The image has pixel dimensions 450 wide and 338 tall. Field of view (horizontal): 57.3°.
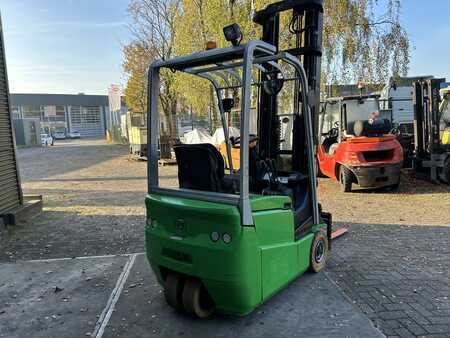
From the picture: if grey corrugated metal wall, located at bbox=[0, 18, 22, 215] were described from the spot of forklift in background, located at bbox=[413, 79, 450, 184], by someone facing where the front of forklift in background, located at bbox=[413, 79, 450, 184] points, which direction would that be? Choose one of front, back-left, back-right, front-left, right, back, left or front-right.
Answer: front

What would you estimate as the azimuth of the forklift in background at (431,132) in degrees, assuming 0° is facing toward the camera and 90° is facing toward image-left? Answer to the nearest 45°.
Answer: approximately 45°

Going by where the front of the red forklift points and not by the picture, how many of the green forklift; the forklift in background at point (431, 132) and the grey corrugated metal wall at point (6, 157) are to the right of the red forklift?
1

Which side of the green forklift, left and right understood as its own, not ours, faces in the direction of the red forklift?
front

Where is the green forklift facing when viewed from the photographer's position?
facing away from the viewer and to the right of the viewer

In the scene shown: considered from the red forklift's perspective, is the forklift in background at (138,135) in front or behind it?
in front

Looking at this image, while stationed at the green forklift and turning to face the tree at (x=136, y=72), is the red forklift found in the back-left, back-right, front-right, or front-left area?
front-right

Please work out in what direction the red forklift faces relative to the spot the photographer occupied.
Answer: facing away from the viewer and to the left of the viewer

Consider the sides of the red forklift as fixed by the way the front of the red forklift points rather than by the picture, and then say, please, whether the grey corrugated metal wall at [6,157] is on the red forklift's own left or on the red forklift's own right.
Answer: on the red forklift's own left

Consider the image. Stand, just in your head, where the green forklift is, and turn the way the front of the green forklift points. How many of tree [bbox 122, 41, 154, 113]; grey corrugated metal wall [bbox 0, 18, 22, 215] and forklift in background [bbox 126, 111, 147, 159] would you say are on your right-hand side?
0

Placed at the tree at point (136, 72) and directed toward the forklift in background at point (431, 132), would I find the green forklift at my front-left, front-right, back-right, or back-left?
front-right

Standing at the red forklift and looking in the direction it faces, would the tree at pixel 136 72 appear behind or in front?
in front

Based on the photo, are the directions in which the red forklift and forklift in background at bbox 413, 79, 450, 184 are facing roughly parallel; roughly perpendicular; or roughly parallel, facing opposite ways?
roughly perpendicular

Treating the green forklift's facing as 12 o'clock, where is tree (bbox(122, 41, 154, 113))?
The tree is roughly at 10 o'clock from the green forklift.

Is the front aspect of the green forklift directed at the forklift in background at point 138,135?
no

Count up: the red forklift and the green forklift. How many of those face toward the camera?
0
